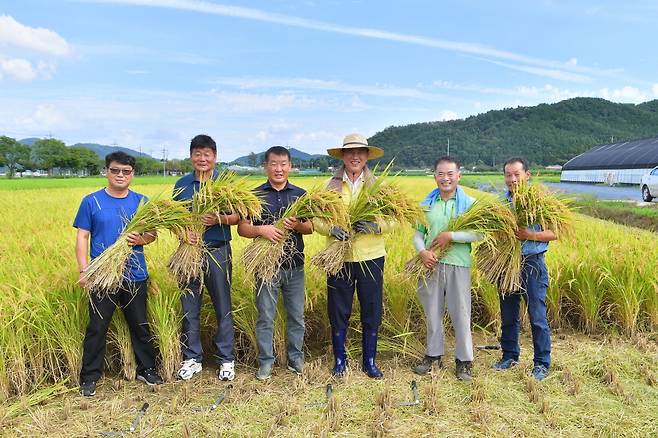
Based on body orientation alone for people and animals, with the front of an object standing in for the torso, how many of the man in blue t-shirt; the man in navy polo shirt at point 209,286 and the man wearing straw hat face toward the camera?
3

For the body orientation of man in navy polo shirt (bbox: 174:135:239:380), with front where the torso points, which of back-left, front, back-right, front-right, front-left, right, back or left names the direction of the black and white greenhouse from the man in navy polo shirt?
back-left

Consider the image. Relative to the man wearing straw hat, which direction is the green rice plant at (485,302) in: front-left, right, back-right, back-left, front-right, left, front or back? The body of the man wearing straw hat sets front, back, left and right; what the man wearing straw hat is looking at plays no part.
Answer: back-left

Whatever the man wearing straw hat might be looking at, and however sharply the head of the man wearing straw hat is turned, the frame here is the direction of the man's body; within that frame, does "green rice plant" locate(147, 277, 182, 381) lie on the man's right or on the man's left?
on the man's right

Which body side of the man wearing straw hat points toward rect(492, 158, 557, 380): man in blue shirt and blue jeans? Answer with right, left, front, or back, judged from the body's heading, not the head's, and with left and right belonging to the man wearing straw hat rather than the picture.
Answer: left

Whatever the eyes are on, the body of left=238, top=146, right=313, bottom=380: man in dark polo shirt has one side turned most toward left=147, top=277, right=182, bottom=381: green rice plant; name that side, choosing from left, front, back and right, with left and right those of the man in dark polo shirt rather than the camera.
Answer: right

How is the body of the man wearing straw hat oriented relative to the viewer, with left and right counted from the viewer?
facing the viewer

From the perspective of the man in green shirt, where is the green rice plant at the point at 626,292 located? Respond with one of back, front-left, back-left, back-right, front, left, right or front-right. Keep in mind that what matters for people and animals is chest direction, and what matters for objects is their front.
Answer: back-left

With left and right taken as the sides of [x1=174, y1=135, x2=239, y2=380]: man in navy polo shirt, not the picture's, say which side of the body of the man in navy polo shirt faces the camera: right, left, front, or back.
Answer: front

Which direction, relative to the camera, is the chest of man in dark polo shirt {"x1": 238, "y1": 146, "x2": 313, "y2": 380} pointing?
toward the camera

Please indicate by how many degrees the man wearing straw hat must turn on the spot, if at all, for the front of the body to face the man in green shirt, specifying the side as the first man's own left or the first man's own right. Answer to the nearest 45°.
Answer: approximately 90° to the first man's own left

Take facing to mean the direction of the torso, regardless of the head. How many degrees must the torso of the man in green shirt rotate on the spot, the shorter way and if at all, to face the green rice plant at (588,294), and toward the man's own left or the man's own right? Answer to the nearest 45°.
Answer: approximately 135° to the man's own left
